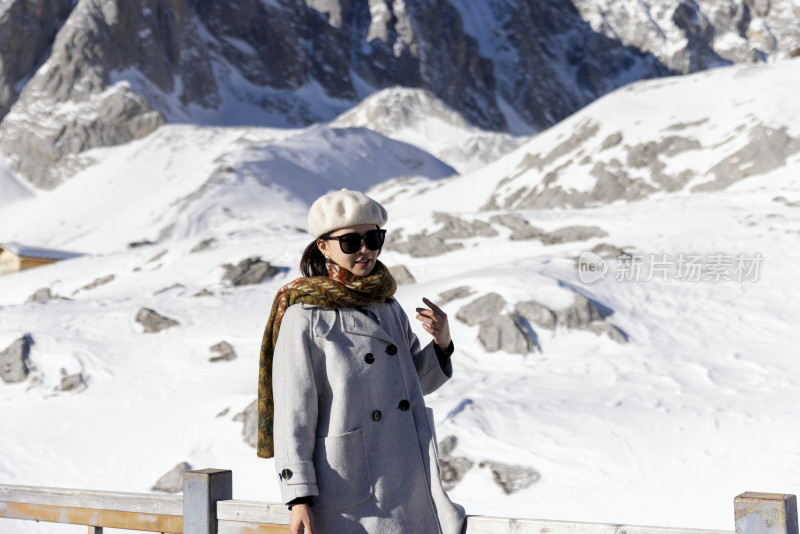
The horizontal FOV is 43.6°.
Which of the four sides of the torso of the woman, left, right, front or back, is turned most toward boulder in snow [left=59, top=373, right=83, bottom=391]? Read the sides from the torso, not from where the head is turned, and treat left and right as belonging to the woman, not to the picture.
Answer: back

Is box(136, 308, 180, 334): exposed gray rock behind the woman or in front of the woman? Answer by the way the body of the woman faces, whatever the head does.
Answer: behind

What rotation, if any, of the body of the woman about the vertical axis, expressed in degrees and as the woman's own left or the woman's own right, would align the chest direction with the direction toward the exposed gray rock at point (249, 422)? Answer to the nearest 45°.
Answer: approximately 135° to the woman's own left

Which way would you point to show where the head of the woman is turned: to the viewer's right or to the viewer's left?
to the viewer's right

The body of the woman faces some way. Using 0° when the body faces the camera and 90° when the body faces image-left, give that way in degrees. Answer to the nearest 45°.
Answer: approximately 315°
